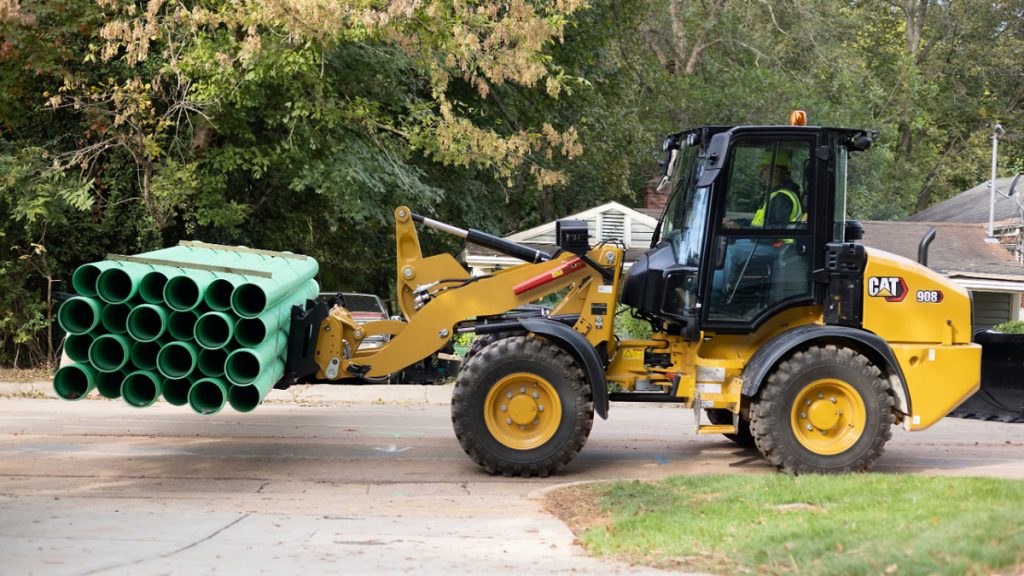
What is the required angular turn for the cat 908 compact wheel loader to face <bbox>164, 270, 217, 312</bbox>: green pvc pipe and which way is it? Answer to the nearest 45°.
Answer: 0° — it already faces it

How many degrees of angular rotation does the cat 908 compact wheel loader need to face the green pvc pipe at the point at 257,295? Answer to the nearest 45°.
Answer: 0° — it already faces it

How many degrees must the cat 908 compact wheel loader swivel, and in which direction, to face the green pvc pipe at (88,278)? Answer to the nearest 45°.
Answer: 0° — it already faces it

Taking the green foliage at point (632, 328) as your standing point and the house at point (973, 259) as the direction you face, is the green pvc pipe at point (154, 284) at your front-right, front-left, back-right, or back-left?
back-right

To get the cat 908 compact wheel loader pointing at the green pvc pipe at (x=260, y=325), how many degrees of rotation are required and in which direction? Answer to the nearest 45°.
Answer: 0° — it already faces it

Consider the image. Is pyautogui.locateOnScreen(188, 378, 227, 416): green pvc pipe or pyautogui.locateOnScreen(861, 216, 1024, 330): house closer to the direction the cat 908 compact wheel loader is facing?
the green pvc pipe

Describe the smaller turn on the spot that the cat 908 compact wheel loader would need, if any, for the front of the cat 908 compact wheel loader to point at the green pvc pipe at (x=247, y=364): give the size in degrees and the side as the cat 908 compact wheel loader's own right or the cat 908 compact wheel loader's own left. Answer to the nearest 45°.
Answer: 0° — it already faces it

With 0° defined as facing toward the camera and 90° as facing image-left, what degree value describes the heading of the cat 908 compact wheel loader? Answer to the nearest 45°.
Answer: approximately 90°
